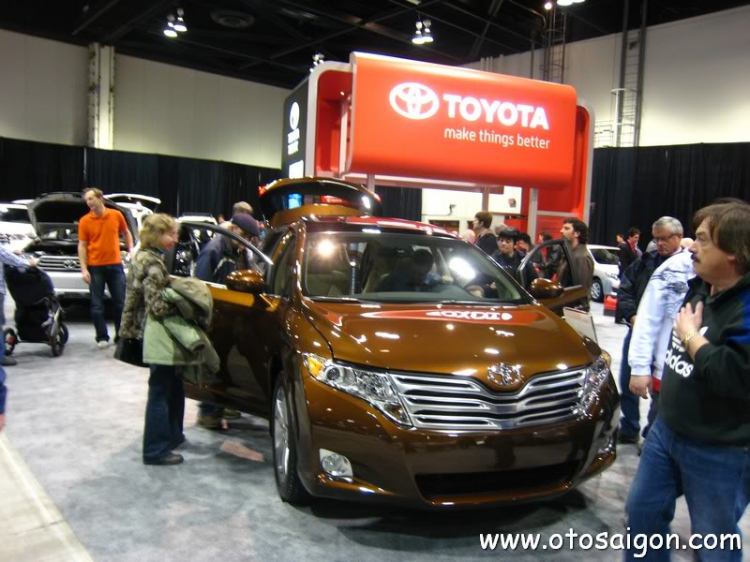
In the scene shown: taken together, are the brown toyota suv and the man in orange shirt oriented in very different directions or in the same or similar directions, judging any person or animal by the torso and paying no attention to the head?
same or similar directions

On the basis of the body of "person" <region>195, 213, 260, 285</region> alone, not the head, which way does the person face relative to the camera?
to the viewer's right

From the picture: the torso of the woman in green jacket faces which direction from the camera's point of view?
to the viewer's right

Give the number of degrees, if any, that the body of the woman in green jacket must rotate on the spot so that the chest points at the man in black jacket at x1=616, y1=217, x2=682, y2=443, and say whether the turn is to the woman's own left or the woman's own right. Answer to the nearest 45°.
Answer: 0° — they already face them

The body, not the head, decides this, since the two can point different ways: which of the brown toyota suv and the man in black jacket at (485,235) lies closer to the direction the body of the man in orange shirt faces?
the brown toyota suv

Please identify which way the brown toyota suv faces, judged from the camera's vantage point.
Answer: facing the viewer and to the right of the viewer

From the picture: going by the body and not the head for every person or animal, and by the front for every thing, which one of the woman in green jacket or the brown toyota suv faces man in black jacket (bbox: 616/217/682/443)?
the woman in green jacket

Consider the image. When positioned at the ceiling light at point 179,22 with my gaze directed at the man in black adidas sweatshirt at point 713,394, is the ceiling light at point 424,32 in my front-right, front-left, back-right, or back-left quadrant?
front-left

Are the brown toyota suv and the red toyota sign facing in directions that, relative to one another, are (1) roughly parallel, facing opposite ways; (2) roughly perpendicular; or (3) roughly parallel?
roughly parallel

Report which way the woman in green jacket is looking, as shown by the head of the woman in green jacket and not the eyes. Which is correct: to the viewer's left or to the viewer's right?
to the viewer's right

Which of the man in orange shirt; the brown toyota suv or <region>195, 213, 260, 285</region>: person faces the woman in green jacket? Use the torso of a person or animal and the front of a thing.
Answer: the man in orange shirt
